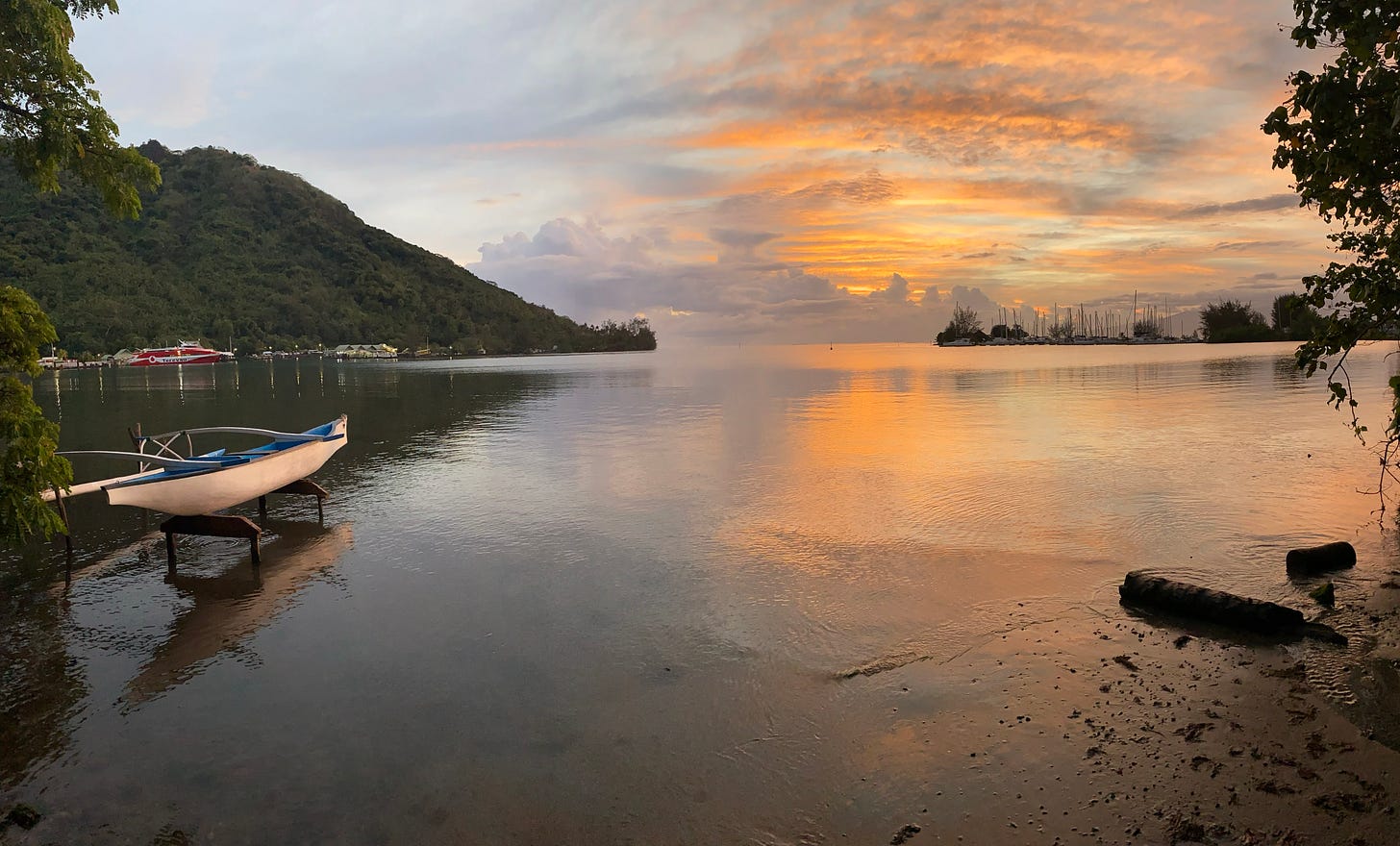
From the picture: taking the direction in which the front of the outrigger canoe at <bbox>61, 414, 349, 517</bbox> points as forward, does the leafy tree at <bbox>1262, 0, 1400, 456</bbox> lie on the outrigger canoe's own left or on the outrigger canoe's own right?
on the outrigger canoe's own right

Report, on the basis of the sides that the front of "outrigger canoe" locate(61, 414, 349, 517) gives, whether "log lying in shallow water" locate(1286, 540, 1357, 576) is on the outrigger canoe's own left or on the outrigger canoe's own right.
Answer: on the outrigger canoe's own right

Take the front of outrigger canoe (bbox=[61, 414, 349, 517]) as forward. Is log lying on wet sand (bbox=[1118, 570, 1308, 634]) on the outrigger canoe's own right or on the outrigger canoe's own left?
on the outrigger canoe's own right

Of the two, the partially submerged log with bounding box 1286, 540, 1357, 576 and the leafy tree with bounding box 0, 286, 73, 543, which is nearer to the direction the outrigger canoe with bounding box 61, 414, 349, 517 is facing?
the partially submerged log

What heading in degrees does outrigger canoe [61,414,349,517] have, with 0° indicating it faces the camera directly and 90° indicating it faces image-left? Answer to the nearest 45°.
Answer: approximately 225°
